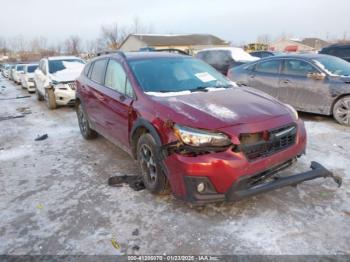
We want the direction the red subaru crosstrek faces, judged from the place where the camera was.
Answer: facing the viewer and to the right of the viewer

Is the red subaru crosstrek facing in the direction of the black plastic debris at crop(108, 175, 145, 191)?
no

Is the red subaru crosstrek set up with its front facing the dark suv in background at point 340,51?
no

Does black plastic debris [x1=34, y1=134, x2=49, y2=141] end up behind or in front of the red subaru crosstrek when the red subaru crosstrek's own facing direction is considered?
behind

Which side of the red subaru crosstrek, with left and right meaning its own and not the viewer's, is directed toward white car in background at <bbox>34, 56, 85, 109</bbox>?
back

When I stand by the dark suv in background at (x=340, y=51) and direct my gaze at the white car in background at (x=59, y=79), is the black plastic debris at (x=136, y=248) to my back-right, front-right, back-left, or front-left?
front-left

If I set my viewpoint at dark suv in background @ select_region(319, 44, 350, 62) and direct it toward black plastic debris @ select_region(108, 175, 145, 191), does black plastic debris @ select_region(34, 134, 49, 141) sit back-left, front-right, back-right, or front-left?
front-right

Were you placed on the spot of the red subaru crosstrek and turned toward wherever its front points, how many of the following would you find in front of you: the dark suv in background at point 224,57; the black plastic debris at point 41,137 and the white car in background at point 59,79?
0

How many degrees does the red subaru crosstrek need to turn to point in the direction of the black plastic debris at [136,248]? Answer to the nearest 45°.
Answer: approximately 90° to its right

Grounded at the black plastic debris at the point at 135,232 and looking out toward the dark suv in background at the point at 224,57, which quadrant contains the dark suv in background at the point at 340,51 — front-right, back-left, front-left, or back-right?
front-right

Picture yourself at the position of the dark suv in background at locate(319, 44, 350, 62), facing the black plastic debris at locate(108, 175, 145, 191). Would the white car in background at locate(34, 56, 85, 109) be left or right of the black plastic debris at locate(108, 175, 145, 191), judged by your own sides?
right

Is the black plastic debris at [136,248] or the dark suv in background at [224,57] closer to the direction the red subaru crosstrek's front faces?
the black plastic debris
